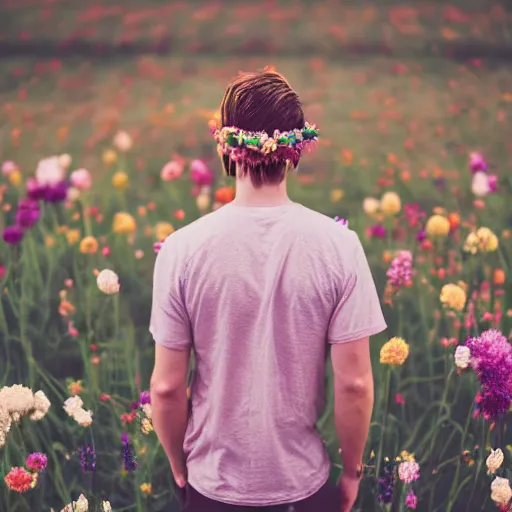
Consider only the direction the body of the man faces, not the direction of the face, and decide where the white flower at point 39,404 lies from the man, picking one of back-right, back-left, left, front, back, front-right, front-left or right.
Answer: front-left

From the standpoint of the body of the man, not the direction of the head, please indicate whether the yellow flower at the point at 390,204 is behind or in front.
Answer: in front

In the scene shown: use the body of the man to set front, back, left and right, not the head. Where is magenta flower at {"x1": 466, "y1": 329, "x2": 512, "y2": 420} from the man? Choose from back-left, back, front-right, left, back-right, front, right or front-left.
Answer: front-right

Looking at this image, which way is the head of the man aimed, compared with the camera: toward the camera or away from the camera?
away from the camera

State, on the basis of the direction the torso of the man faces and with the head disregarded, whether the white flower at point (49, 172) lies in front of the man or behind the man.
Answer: in front

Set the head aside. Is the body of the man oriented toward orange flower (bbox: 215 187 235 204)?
yes

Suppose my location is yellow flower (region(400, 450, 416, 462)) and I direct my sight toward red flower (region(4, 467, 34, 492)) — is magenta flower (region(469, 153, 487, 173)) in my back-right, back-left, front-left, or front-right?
back-right

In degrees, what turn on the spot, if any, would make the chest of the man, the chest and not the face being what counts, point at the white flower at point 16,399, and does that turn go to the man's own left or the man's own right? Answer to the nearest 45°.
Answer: approximately 45° to the man's own left

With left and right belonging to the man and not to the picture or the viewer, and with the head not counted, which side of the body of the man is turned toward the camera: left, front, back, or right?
back
